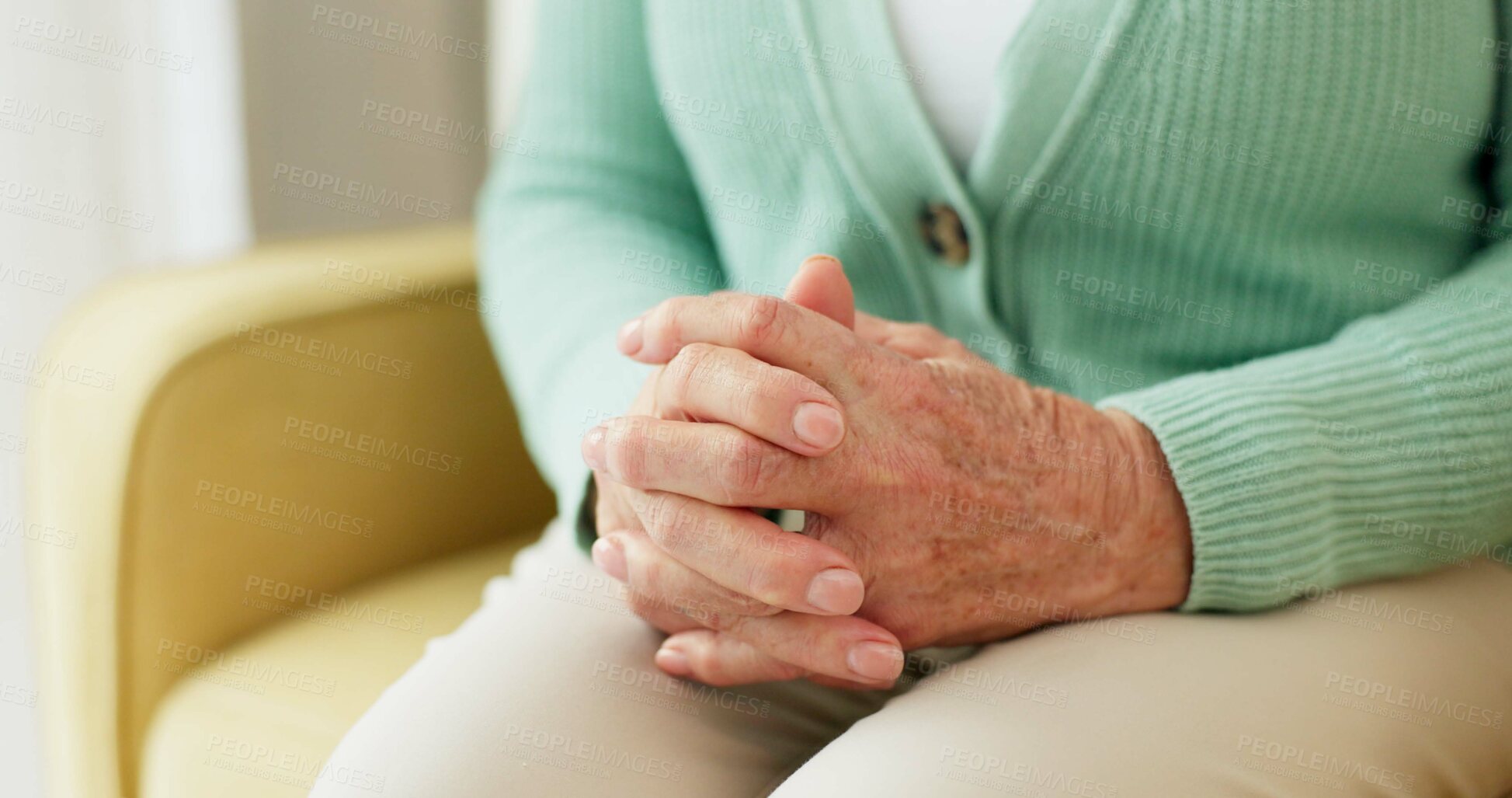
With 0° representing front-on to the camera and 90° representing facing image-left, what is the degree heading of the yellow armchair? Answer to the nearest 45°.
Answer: approximately 45°
